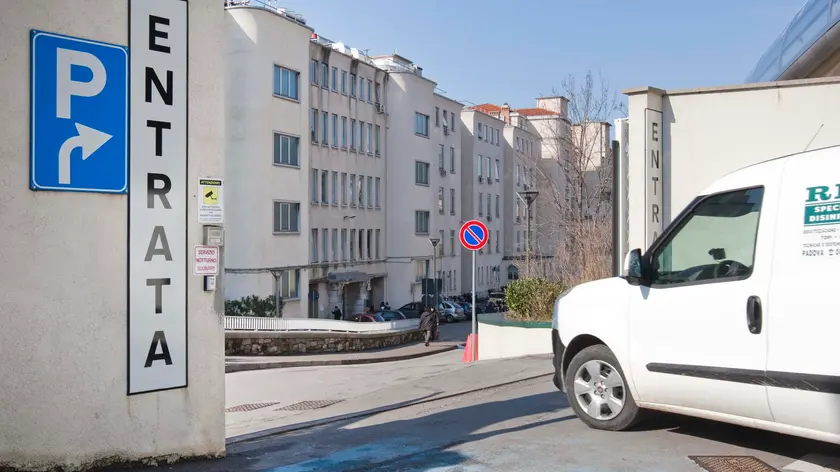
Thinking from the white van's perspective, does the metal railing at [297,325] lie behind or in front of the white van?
in front

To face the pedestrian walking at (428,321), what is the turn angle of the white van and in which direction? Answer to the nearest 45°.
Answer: approximately 45° to its right

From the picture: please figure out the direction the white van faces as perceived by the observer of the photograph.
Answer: facing away from the viewer and to the left of the viewer

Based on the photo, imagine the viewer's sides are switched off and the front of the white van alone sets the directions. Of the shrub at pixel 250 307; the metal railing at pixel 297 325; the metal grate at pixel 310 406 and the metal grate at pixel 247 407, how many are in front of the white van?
4

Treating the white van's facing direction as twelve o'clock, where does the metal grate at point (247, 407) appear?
The metal grate is roughly at 12 o'clock from the white van.

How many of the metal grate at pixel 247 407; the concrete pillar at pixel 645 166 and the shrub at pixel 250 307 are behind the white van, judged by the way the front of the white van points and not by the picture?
0

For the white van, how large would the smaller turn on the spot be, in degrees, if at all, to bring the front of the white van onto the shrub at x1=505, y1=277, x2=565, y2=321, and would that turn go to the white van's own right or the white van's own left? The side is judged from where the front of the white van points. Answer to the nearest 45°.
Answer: approximately 45° to the white van's own right

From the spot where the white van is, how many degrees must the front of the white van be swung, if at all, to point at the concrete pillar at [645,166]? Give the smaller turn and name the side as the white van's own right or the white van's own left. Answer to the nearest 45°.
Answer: approximately 45° to the white van's own right

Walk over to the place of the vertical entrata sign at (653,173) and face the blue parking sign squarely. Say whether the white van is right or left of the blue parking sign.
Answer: left

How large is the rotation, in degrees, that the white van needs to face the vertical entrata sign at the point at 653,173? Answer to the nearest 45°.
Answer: approximately 45° to its right

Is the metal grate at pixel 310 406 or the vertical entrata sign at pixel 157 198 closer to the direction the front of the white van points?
the metal grate

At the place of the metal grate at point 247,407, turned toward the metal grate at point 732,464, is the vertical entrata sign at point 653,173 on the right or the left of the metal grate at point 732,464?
left

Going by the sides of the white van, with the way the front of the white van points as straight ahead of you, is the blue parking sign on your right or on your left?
on your left

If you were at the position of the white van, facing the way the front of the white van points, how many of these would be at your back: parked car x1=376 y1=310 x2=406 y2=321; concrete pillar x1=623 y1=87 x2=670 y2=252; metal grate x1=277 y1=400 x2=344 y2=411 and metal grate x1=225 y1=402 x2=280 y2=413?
0

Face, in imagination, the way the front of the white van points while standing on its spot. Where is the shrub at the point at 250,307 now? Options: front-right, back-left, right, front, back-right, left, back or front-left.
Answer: front

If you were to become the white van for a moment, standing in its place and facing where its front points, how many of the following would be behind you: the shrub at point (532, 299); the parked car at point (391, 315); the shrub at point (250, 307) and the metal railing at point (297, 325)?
0
